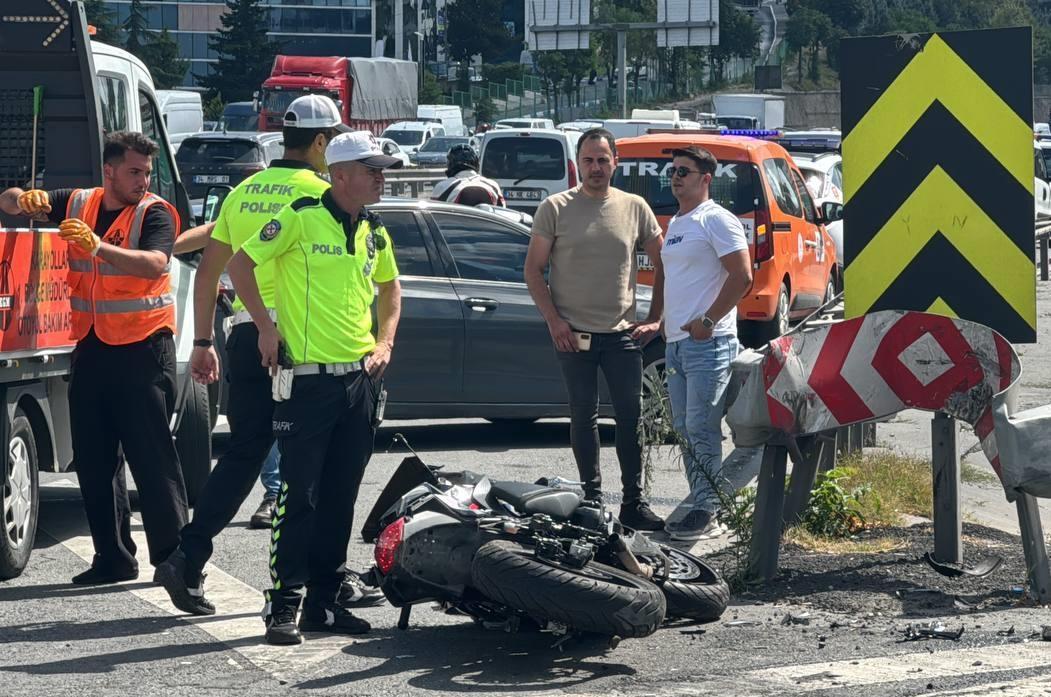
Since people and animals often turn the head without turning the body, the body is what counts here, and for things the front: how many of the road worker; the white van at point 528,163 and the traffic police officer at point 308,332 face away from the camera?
1

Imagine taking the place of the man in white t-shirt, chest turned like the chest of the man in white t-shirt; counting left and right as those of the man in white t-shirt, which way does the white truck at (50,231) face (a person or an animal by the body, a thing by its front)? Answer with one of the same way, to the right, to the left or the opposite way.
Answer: the opposite way

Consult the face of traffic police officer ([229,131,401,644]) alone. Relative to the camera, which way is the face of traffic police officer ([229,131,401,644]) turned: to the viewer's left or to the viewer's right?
to the viewer's right

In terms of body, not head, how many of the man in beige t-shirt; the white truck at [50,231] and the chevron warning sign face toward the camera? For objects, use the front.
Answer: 2

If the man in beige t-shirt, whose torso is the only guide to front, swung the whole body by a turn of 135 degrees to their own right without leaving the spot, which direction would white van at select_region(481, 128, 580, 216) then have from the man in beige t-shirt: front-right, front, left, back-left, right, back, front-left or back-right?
front-right

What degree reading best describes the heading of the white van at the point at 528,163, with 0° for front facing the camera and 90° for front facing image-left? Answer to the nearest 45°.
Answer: approximately 180°

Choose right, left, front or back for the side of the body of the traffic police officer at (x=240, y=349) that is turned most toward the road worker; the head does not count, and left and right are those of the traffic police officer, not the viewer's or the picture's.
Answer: left

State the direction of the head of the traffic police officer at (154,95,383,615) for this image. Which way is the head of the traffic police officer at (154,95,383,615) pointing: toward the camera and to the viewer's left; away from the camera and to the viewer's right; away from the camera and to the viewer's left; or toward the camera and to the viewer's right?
away from the camera and to the viewer's right

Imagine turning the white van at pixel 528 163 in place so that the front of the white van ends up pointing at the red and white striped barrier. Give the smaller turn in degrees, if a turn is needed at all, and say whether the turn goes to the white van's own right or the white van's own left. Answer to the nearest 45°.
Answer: approximately 180°

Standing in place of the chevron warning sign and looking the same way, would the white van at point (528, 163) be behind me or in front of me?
behind

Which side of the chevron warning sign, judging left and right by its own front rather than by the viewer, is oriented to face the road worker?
right
